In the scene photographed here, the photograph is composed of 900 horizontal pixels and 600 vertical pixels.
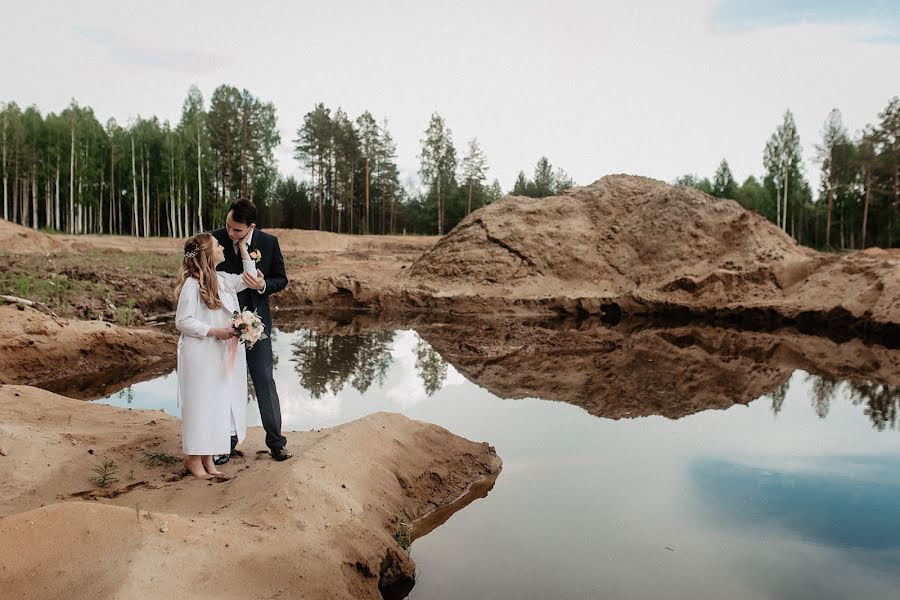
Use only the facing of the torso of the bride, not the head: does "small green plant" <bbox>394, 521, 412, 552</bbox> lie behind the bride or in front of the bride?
in front

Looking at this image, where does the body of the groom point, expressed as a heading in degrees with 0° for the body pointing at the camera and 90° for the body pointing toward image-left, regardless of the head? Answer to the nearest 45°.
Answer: approximately 45°

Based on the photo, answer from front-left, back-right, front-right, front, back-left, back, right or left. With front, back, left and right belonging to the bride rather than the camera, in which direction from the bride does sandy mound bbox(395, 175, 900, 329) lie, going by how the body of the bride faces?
front-left

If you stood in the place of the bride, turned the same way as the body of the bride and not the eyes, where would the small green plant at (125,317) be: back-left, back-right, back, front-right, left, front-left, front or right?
left

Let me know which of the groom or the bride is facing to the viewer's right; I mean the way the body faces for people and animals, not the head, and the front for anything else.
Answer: the bride

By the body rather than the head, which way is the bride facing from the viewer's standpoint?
to the viewer's right

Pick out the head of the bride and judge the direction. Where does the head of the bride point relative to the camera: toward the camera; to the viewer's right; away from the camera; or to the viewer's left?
to the viewer's right

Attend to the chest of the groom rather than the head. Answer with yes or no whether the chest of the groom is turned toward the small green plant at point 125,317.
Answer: no

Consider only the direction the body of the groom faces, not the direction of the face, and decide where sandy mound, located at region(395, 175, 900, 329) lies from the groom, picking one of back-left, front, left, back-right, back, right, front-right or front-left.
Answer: back

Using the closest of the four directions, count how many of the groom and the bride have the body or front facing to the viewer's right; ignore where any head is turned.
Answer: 1
